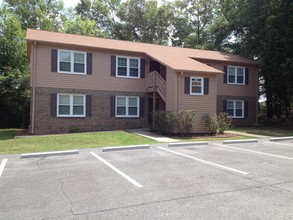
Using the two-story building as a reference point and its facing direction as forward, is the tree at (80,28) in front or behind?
behind

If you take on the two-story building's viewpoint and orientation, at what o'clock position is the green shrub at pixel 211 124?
The green shrub is roughly at 11 o'clock from the two-story building.

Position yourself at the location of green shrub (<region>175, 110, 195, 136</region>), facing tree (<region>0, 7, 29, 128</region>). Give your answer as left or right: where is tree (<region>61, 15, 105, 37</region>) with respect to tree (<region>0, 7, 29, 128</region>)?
right

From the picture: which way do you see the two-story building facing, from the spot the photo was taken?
facing the viewer and to the right of the viewer

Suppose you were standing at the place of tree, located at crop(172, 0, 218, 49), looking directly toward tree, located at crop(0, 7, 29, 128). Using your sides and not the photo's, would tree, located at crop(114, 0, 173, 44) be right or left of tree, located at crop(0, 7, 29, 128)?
right

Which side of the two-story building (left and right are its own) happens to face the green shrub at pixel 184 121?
front

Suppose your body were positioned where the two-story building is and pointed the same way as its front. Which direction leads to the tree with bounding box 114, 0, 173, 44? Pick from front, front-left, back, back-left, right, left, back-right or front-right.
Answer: back-left

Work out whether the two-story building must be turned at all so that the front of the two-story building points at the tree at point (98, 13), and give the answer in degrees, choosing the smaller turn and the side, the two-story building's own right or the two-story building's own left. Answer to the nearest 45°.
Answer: approximately 135° to the two-story building's own left

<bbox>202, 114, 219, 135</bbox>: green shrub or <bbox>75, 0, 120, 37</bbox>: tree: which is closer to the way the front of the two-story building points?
the green shrub

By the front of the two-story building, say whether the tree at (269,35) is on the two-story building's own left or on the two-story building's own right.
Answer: on the two-story building's own left

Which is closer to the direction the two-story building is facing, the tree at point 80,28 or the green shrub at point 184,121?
the green shrub
